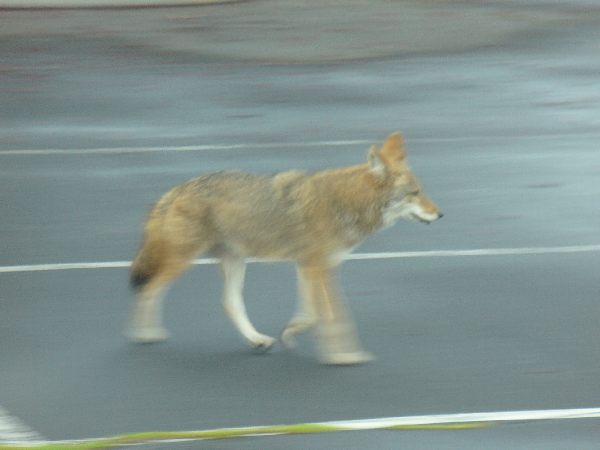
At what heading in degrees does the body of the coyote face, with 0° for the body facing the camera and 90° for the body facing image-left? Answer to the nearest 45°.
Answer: approximately 270°
